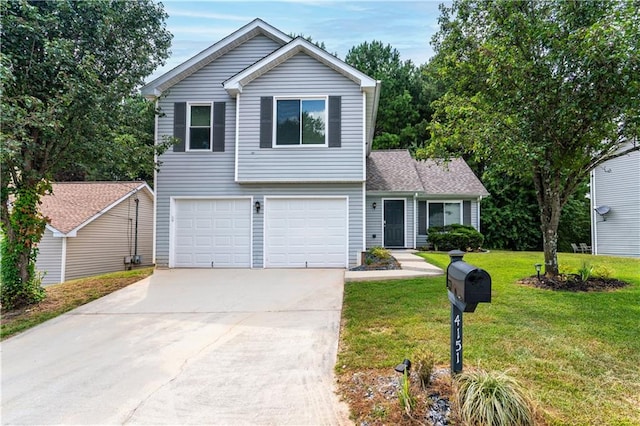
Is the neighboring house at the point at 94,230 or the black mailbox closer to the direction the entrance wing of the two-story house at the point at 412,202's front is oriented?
the black mailbox

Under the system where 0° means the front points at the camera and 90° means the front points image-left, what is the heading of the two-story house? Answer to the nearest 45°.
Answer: approximately 0°

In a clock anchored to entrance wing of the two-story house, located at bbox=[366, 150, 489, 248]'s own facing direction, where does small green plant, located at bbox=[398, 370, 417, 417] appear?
The small green plant is roughly at 12 o'clock from the entrance wing of the two-story house.

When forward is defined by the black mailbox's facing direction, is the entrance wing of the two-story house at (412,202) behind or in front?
behind

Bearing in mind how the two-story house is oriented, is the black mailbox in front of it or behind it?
in front

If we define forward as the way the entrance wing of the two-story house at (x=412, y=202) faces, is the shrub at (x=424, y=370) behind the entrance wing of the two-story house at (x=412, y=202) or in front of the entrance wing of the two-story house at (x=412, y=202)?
in front

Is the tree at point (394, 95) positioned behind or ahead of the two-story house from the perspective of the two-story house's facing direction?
behind

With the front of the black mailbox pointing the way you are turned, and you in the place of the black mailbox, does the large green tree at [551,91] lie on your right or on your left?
on your left

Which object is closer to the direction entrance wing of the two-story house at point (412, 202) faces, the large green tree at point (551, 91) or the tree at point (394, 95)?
the large green tree

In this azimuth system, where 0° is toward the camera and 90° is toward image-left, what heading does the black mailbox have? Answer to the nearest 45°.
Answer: approximately 315°

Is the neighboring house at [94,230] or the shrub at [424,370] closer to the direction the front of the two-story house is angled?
the shrub

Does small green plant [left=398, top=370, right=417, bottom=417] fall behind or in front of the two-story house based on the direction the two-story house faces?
in front

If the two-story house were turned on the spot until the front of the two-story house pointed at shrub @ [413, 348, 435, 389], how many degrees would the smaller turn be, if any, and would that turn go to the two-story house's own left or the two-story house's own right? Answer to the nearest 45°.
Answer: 0° — it already faces it

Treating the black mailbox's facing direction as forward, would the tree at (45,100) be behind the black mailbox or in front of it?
behind

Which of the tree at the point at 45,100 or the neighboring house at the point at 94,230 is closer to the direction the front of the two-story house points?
the tree
